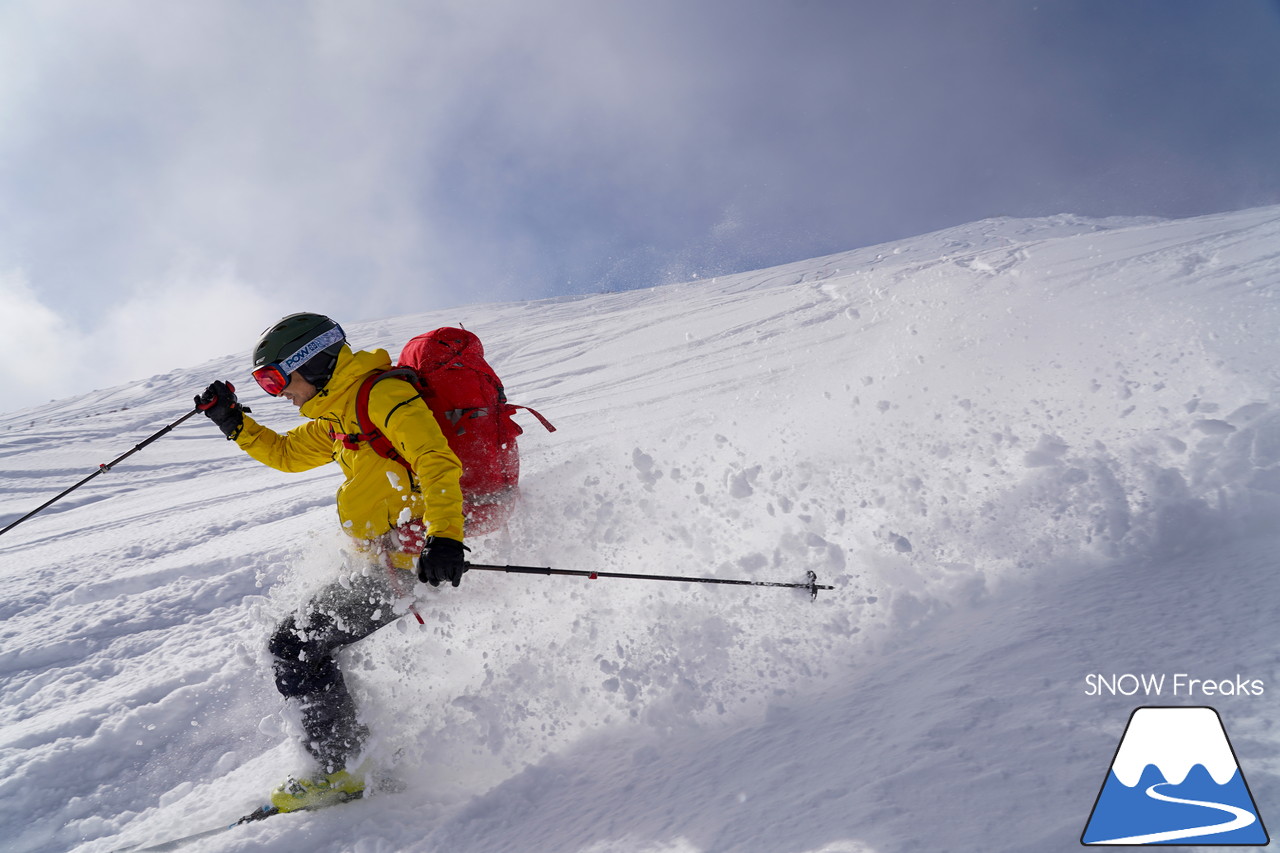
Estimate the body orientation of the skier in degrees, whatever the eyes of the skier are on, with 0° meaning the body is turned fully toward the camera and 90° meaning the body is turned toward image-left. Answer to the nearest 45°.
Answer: approximately 90°
